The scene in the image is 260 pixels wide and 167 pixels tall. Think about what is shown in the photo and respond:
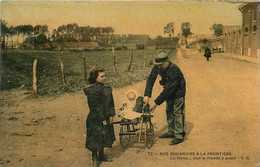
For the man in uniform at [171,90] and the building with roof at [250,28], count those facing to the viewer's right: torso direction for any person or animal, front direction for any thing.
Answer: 0

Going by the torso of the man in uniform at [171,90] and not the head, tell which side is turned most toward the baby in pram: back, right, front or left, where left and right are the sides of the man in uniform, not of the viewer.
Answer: front

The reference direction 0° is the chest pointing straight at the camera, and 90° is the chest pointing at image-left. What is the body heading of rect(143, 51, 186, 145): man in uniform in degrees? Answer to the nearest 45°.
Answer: approximately 45°

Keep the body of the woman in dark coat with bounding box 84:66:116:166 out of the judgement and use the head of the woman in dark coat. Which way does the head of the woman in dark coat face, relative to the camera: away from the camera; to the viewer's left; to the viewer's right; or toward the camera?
to the viewer's right

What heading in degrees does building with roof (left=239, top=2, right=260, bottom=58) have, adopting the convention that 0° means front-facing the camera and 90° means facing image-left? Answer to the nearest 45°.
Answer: approximately 45°

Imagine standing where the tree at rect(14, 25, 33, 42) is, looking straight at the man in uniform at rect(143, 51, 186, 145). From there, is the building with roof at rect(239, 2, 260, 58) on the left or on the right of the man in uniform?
left

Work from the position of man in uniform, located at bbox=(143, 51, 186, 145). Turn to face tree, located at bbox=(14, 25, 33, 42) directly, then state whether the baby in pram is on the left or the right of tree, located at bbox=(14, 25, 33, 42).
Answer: left

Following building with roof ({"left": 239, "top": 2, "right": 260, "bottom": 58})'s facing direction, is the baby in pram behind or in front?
in front
